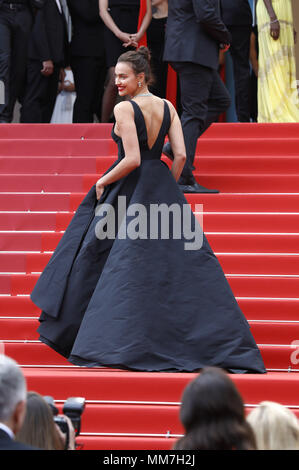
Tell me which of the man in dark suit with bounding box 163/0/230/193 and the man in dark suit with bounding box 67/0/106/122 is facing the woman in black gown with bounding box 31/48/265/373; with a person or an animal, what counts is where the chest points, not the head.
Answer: the man in dark suit with bounding box 67/0/106/122

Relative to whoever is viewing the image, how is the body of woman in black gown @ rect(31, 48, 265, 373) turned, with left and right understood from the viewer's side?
facing away from the viewer and to the left of the viewer

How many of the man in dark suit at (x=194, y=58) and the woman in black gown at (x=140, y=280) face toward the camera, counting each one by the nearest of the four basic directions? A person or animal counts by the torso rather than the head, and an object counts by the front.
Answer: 0

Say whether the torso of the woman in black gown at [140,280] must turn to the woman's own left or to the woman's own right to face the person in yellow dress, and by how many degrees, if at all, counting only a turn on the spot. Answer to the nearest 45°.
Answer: approximately 45° to the woman's own right

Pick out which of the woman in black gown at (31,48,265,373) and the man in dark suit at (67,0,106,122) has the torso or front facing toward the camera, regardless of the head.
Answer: the man in dark suit

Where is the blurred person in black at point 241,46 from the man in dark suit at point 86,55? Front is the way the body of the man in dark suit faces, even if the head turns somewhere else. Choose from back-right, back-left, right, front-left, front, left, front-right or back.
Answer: left

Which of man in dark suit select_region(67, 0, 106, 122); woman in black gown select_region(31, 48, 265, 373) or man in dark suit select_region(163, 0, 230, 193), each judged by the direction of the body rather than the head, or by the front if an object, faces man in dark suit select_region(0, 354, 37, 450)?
man in dark suit select_region(67, 0, 106, 122)

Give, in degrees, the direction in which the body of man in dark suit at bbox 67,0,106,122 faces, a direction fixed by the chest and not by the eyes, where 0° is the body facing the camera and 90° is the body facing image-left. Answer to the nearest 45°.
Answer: approximately 0°

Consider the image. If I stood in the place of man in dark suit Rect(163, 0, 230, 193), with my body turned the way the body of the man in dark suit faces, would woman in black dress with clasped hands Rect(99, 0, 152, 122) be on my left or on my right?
on my left

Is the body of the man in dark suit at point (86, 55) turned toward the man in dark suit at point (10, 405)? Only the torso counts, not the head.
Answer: yes
